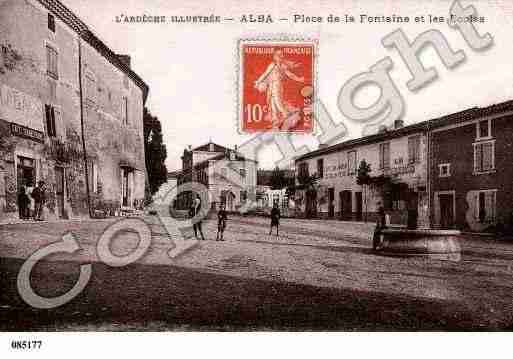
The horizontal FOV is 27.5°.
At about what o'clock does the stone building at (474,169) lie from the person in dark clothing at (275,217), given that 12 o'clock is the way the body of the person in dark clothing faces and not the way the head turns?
The stone building is roughly at 9 o'clock from the person in dark clothing.

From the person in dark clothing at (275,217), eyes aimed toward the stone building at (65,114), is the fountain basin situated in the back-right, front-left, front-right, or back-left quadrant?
back-left

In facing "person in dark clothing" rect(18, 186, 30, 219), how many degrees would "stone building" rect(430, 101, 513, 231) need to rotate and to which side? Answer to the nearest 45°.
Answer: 0° — it already faces them

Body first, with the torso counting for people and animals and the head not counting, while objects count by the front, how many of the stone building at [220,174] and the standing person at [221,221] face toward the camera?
2

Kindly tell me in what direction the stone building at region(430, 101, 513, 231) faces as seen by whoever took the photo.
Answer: facing the viewer and to the left of the viewer

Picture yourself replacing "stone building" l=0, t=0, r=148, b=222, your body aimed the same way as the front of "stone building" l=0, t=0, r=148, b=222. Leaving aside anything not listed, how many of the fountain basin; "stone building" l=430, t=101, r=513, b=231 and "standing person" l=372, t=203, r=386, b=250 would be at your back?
0

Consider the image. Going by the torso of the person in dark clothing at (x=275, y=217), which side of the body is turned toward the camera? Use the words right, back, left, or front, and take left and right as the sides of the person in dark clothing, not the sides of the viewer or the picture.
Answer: front

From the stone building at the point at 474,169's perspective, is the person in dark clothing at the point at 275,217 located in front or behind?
in front

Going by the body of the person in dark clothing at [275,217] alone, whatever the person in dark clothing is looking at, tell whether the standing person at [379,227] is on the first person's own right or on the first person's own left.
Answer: on the first person's own left

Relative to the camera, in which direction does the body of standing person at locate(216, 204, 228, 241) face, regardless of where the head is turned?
toward the camera

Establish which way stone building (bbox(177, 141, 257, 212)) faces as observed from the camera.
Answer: facing the viewer

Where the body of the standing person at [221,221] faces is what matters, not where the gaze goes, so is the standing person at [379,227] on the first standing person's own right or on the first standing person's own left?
on the first standing person's own left
